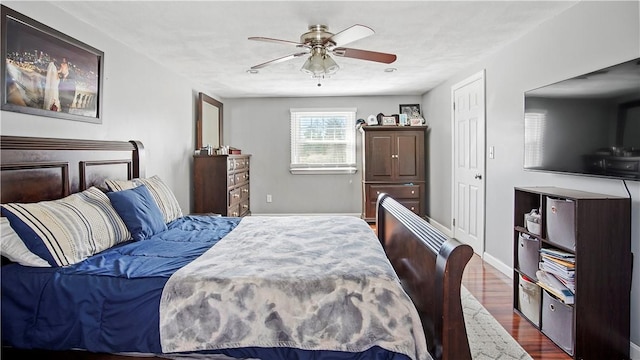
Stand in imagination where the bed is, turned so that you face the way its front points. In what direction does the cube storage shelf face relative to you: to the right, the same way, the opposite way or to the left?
the opposite way

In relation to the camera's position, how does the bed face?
facing to the right of the viewer

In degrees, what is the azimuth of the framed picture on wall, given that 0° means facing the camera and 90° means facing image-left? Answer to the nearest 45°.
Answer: approximately 315°

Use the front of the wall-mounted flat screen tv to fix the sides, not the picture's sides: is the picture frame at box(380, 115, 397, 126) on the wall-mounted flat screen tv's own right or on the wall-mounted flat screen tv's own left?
on the wall-mounted flat screen tv's own right

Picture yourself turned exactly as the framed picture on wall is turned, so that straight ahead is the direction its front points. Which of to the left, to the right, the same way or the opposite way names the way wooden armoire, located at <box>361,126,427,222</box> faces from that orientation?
to the right

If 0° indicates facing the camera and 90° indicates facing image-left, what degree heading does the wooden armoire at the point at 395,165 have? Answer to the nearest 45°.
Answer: approximately 0°

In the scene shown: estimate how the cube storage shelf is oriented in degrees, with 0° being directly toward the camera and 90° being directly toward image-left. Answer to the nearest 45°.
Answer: approximately 45°

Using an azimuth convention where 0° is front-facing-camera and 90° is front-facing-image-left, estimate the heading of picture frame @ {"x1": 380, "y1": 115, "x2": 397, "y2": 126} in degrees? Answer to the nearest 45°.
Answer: approximately 0°

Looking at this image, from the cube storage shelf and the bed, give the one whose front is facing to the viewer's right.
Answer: the bed
